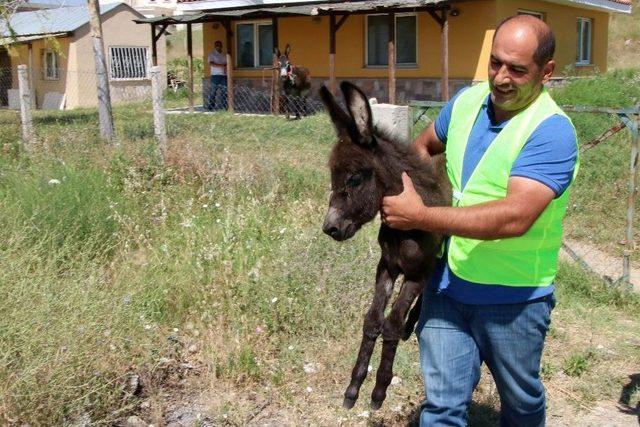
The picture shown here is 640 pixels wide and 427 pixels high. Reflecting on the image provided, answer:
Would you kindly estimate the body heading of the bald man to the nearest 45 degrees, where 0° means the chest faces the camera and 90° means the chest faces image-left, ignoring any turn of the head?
approximately 45°

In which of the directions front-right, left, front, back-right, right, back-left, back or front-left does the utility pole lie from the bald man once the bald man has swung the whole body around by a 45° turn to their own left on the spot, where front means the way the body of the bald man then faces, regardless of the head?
back-right

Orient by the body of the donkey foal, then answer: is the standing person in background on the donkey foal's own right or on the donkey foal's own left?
on the donkey foal's own right

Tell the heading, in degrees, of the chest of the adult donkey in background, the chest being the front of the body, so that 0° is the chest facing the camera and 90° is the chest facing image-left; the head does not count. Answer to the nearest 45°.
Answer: approximately 45°

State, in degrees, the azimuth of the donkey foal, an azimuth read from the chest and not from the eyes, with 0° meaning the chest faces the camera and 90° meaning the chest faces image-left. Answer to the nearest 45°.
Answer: approximately 45°

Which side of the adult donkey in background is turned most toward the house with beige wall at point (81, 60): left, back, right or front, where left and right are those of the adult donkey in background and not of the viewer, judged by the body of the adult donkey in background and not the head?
right

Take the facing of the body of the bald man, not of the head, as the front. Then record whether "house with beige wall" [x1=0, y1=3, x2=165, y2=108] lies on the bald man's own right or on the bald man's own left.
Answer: on the bald man's own right

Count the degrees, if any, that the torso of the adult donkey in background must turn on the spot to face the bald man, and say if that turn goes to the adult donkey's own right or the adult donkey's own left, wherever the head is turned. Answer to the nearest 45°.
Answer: approximately 45° to the adult donkey's own left

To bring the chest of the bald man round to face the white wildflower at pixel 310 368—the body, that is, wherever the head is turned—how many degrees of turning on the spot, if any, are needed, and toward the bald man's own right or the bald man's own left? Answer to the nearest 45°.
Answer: approximately 90° to the bald man's own right
